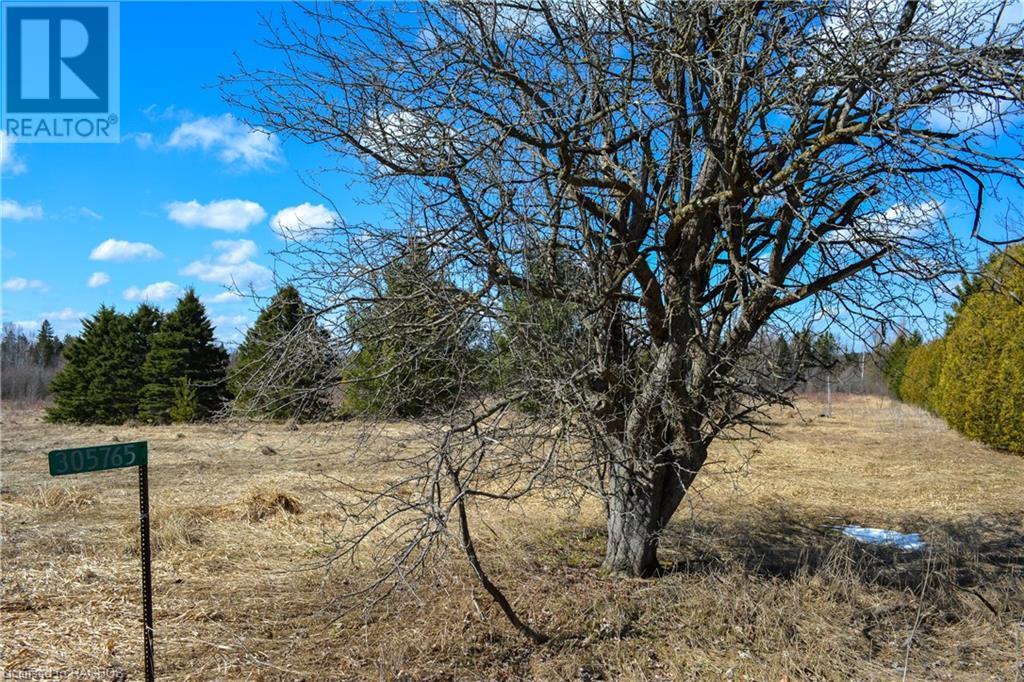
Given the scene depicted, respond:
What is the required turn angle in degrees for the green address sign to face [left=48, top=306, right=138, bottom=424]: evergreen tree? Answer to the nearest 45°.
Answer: approximately 180°

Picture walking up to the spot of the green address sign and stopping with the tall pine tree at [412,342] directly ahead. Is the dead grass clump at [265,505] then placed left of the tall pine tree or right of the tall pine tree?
left

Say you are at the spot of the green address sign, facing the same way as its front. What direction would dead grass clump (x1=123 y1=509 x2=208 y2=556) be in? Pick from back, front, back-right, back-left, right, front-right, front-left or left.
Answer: back

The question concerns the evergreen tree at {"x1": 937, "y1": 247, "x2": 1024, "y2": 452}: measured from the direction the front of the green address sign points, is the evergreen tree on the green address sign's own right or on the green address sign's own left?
on the green address sign's own left

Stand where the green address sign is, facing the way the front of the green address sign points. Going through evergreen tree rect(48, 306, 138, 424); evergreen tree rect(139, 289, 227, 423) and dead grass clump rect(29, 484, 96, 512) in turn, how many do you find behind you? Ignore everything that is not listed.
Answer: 3

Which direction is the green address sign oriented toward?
toward the camera

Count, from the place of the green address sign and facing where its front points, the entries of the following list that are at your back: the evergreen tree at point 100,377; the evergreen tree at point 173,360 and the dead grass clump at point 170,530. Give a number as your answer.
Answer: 3

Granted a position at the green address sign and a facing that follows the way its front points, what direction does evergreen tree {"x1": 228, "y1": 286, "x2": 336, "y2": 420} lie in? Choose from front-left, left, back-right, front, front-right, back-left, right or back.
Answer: back-left

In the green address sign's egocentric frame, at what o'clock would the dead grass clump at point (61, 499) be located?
The dead grass clump is roughly at 6 o'clock from the green address sign.

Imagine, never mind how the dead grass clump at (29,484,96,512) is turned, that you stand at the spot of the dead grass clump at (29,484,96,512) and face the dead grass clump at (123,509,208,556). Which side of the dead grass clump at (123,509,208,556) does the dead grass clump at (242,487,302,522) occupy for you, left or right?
left

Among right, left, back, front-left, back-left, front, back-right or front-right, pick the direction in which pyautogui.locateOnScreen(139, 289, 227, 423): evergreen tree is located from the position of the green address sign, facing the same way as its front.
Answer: back

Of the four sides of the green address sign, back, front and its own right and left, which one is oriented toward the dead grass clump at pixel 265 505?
back
